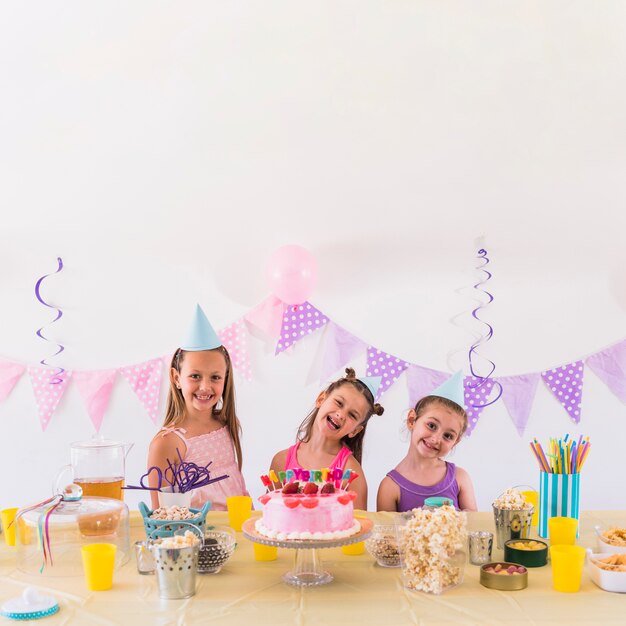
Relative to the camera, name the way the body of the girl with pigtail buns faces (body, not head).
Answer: toward the camera

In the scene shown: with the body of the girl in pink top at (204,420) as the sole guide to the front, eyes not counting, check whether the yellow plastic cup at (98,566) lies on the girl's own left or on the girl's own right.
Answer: on the girl's own right

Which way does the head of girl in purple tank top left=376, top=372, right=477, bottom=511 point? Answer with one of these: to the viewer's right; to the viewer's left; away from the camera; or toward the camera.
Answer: toward the camera

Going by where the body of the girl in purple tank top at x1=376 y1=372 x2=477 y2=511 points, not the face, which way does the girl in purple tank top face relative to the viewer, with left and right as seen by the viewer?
facing the viewer

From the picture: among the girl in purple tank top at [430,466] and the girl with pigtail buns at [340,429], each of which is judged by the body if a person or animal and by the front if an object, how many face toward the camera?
2

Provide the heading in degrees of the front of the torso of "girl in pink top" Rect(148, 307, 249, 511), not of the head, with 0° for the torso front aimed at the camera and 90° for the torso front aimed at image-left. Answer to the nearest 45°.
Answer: approximately 315°

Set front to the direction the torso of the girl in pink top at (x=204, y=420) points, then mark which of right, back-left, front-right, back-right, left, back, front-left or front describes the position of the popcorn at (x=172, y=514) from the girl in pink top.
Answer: front-right

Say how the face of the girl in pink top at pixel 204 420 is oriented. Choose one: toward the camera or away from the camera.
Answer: toward the camera

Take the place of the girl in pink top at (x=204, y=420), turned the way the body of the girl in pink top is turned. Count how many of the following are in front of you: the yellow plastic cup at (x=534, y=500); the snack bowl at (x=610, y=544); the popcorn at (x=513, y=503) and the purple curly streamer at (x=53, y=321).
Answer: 3

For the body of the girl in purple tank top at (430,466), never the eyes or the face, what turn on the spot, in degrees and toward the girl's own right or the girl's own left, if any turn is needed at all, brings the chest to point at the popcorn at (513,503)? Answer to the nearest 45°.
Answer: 0° — they already face it

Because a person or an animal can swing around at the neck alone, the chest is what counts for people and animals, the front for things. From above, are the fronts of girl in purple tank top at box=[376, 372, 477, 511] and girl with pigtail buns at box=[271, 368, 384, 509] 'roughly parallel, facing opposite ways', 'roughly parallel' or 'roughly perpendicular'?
roughly parallel

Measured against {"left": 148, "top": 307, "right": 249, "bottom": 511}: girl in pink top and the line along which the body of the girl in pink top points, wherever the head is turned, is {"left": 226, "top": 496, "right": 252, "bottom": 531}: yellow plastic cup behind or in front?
in front

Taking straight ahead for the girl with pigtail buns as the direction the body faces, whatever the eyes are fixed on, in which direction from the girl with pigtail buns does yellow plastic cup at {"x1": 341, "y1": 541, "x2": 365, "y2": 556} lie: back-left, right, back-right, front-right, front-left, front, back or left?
front
